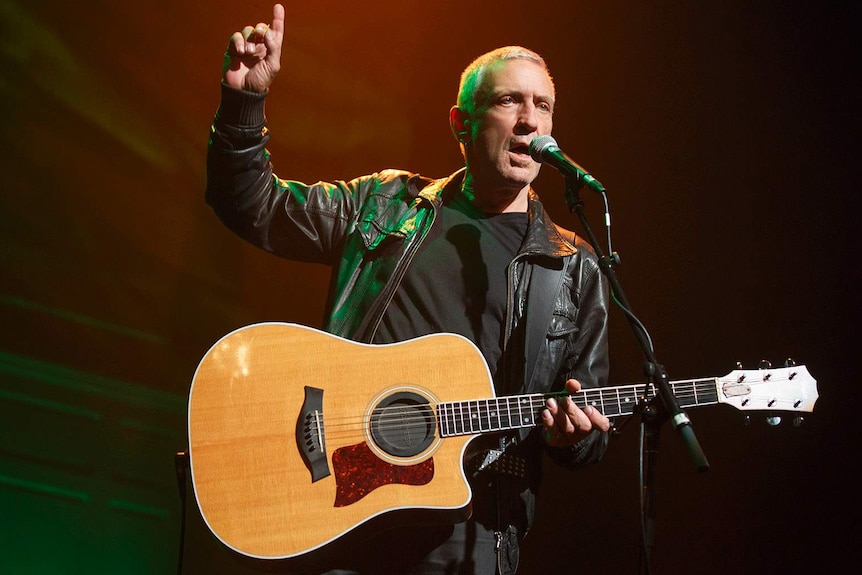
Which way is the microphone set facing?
to the viewer's left

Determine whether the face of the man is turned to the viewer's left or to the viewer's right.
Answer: to the viewer's right

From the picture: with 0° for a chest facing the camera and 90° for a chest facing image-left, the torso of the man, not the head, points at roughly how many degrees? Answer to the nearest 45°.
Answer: approximately 315°
